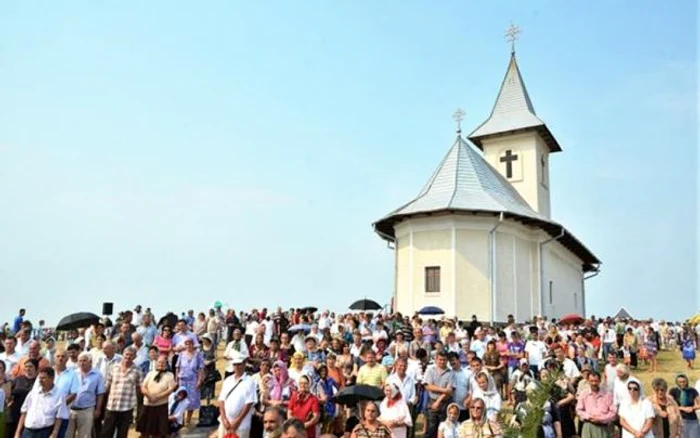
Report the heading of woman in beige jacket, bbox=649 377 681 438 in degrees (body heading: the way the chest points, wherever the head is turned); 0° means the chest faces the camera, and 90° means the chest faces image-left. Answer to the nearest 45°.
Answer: approximately 0°

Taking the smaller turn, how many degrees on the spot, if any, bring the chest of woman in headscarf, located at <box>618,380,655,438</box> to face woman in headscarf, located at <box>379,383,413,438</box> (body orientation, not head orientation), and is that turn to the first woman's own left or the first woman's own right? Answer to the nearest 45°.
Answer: approximately 45° to the first woman's own right

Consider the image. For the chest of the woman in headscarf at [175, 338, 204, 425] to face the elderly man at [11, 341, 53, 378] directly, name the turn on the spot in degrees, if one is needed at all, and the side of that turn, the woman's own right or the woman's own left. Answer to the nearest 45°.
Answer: approximately 90° to the woman's own right

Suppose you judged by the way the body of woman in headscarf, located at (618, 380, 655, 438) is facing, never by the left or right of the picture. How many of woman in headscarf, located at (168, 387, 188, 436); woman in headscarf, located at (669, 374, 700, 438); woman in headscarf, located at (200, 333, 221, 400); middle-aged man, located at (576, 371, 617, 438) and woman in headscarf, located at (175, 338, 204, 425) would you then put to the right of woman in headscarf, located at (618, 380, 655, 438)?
4

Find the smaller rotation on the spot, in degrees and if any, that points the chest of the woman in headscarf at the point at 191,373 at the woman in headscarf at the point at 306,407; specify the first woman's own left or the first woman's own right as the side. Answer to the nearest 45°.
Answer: approximately 45° to the first woman's own left

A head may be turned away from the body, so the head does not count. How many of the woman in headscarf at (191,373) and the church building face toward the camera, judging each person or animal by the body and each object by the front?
1

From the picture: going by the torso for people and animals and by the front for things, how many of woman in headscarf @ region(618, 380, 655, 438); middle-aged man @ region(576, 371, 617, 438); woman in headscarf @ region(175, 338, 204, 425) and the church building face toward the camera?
3

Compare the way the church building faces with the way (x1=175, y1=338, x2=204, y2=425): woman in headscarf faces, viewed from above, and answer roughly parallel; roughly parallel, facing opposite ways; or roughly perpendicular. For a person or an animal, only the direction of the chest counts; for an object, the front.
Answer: roughly perpendicular

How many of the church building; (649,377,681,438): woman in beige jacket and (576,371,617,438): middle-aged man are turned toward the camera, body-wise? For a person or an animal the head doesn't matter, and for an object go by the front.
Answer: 2
